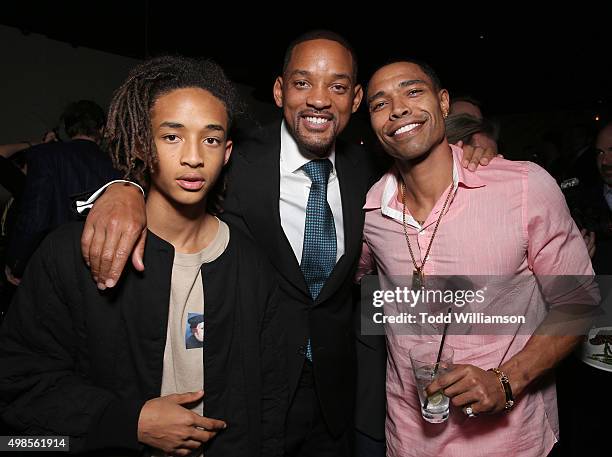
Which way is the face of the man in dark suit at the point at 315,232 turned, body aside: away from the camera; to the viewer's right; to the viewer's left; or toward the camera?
toward the camera

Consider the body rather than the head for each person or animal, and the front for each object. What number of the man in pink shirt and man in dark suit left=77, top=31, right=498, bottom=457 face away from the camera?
0

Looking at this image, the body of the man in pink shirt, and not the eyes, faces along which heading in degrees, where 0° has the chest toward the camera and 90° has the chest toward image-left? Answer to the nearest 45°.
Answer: approximately 45°

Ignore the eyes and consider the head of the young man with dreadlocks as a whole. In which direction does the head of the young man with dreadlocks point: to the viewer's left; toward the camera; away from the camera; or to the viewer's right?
toward the camera

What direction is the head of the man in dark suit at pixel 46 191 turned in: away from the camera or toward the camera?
away from the camera

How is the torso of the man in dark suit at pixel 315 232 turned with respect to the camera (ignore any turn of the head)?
toward the camera

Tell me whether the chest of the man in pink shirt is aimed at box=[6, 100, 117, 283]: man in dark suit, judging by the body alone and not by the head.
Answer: no

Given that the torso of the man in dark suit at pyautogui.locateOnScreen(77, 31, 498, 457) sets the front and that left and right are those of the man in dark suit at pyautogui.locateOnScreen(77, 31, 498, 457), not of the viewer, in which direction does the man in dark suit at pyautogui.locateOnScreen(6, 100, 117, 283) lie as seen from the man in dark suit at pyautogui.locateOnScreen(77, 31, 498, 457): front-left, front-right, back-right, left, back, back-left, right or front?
back-right
